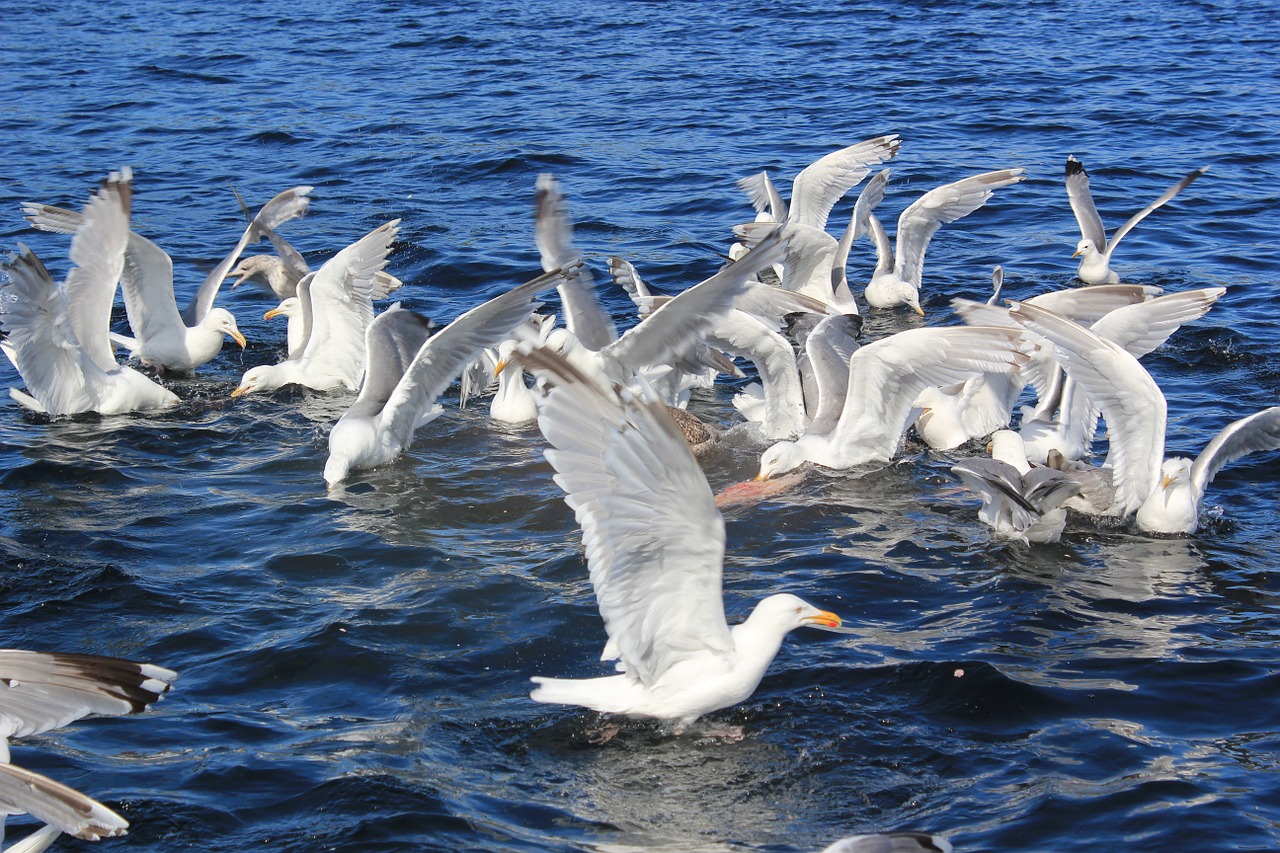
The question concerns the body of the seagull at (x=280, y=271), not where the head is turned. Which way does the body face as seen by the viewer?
to the viewer's left

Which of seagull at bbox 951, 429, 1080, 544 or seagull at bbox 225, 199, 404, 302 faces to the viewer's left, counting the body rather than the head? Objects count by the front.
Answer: seagull at bbox 225, 199, 404, 302

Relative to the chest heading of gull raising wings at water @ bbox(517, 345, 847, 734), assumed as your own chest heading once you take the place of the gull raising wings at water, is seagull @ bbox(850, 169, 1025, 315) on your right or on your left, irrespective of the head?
on your left

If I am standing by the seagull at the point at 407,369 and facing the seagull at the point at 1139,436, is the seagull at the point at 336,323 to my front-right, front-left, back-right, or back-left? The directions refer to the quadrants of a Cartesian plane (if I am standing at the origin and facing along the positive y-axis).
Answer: back-left

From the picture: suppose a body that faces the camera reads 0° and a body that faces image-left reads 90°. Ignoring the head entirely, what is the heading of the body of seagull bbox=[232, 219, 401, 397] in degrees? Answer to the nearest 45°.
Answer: approximately 90°

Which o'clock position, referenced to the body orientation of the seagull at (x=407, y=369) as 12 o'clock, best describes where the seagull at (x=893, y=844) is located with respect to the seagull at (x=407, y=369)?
the seagull at (x=893, y=844) is roughly at 10 o'clock from the seagull at (x=407, y=369).

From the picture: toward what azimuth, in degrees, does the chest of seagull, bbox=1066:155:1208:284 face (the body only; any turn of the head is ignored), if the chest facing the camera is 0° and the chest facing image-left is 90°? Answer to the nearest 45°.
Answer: approximately 45°

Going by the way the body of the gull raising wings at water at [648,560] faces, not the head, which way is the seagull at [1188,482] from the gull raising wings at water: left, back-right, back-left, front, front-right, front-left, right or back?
front-left

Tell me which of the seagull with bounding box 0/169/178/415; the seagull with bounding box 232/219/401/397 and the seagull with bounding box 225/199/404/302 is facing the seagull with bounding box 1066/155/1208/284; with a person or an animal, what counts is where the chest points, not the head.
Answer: the seagull with bounding box 0/169/178/415

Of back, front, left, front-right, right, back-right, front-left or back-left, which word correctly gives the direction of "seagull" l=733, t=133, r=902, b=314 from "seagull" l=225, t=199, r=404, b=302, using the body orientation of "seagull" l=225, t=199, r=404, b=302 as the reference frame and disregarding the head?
back

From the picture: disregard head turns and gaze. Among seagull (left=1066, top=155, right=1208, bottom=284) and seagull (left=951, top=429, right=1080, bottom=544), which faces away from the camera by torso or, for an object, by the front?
seagull (left=951, top=429, right=1080, bottom=544)

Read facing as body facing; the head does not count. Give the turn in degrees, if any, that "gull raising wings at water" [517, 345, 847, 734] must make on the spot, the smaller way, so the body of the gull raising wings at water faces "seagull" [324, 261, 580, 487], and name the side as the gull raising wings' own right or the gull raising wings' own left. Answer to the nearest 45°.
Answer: approximately 90° to the gull raising wings' own left
